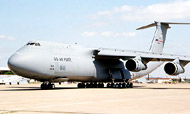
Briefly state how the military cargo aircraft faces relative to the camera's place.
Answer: facing the viewer and to the left of the viewer
